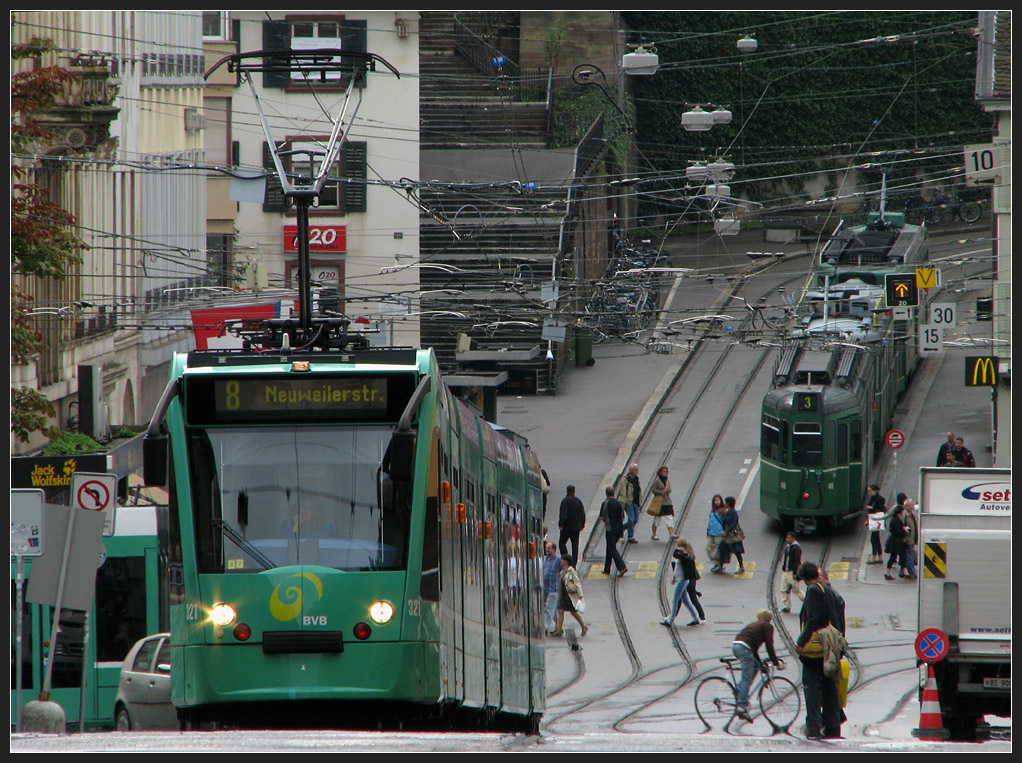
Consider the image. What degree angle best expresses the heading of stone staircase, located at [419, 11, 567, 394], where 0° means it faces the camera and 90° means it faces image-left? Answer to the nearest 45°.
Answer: approximately 0°

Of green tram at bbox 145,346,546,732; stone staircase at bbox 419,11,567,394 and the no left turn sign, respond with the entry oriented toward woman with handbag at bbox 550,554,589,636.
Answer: the stone staircase

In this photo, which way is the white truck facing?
away from the camera

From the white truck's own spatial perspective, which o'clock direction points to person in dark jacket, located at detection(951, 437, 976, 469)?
The person in dark jacket is roughly at 12 o'clock from the white truck.

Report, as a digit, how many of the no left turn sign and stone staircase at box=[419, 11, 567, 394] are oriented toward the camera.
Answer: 2

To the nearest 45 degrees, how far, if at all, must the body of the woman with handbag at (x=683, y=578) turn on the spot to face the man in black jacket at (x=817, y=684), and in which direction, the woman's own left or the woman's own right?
approximately 90° to the woman's own left

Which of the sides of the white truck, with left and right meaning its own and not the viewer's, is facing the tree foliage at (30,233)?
left

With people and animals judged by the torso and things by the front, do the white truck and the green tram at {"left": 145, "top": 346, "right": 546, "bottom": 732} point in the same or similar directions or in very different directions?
very different directions
